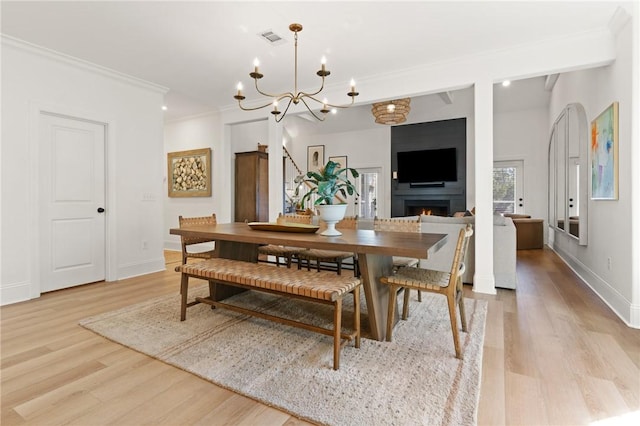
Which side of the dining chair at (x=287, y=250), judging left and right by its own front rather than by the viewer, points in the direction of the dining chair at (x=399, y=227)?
left

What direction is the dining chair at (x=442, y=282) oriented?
to the viewer's left

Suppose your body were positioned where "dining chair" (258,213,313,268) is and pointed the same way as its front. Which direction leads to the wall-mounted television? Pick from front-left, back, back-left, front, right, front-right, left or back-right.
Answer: back

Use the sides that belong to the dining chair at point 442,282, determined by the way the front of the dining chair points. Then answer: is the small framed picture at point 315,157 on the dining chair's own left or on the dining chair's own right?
on the dining chair's own right

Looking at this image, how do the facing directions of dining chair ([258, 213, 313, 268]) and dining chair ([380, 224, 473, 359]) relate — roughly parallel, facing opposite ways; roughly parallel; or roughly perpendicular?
roughly perpendicular

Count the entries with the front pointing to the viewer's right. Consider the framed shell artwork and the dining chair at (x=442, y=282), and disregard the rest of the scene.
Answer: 0

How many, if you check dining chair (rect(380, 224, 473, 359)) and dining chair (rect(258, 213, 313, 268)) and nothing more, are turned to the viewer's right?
0

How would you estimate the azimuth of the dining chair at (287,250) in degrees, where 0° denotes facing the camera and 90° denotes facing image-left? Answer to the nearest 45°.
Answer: approximately 45°

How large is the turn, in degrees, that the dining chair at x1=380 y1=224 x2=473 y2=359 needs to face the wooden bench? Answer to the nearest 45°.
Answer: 0° — it already faces it

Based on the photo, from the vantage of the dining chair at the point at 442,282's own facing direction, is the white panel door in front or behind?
in front

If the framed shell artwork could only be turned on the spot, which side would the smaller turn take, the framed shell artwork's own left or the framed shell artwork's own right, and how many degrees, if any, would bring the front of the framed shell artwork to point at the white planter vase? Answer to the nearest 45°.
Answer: approximately 45° to the framed shell artwork's own left

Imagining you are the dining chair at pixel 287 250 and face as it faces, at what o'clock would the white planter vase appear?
The white planter vase is roughly at 10 o'clock from the dining chair.
